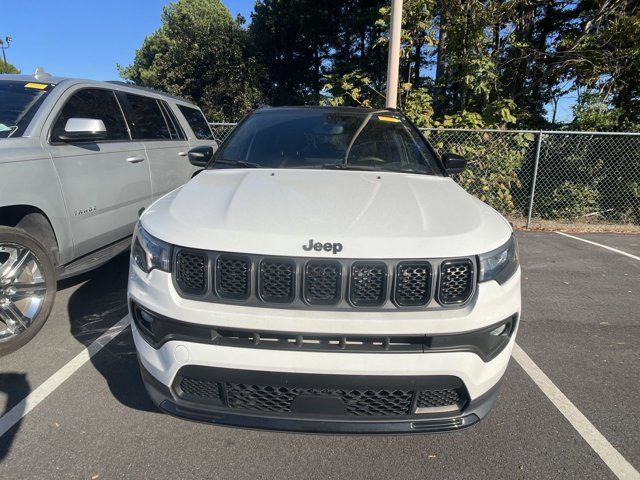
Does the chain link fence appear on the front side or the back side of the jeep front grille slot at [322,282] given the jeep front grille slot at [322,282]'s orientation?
on the back side

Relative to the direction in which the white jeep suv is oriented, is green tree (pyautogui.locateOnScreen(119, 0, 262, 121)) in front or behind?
behind

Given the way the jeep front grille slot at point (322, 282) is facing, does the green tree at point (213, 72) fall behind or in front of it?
behind

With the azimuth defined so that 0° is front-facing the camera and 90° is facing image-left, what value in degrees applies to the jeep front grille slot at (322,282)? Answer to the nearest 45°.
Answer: approximately 0°

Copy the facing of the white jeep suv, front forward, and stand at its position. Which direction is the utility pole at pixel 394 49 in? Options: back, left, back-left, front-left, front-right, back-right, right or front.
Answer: back

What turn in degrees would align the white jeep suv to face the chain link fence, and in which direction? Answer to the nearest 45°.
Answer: approximately 135° to its left
